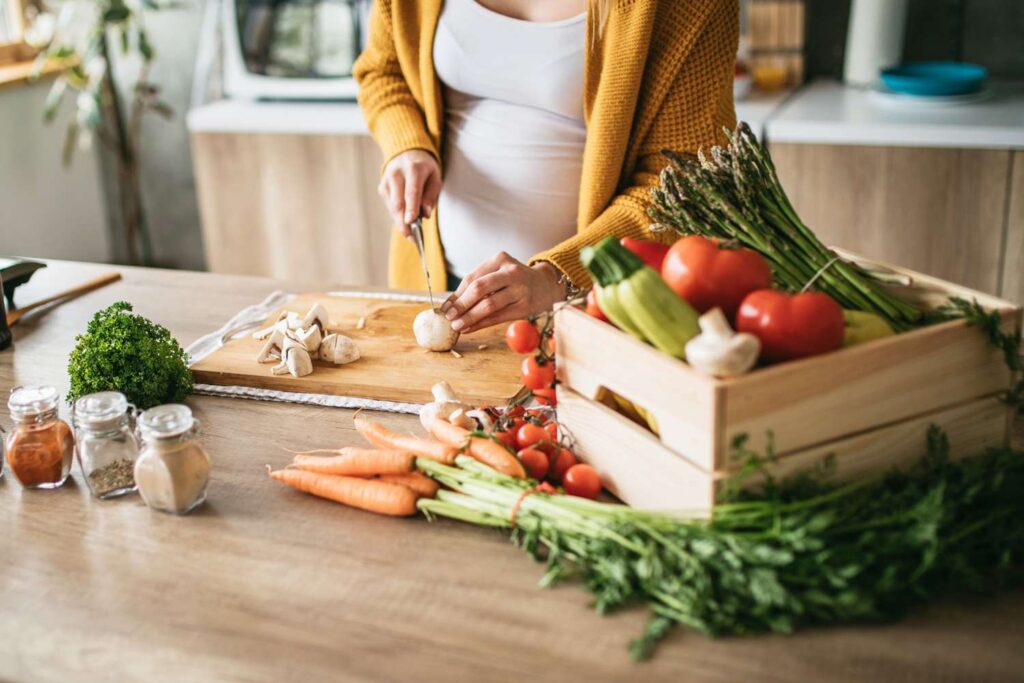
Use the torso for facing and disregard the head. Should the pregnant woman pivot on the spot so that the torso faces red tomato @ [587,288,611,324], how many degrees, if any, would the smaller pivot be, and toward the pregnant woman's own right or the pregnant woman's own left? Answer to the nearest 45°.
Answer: approximately 45° to the pregnant woman's own left

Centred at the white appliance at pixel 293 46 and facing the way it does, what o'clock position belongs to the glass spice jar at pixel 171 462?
The glass spice jar is roughly at 12 o'clock from the white appliance.

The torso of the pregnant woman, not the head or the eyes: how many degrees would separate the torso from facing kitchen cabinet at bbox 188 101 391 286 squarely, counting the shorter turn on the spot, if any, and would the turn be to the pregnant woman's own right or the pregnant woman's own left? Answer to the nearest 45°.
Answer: approximately 90° to the pregnant woman's own right

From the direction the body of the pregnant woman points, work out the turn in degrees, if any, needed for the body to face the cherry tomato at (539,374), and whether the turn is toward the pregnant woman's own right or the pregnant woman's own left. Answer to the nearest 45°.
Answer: approximately 45° to the pregnant woman's own left

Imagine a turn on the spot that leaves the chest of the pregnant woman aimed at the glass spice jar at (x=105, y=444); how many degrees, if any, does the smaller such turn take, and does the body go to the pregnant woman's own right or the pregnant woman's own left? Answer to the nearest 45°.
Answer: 0° — they already face it

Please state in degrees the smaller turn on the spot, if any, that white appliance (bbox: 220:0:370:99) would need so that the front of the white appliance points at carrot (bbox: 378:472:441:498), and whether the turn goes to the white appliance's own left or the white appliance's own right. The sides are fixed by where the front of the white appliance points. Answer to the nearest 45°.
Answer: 0° — it already faces it

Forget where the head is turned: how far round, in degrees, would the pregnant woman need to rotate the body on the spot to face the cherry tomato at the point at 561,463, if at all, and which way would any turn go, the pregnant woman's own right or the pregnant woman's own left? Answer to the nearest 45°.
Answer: approximately 45° to the pregnant woman's own left

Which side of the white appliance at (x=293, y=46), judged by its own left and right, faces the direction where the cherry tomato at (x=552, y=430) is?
front

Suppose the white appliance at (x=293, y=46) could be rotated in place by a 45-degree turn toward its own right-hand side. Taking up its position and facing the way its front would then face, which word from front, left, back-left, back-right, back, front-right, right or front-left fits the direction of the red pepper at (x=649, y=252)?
front-left

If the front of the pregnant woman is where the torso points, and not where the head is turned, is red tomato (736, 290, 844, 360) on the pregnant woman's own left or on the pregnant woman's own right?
on the pregnant woman's own left

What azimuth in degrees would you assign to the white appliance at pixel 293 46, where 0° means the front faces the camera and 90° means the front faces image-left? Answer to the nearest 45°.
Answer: approximately 0°

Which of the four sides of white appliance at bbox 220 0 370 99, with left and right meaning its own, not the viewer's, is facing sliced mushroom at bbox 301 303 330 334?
front

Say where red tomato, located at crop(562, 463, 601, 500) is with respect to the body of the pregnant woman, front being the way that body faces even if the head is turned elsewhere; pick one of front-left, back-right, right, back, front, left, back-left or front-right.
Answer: front-left

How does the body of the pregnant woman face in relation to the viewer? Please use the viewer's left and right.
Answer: facing the viewer and to the left of the viewer

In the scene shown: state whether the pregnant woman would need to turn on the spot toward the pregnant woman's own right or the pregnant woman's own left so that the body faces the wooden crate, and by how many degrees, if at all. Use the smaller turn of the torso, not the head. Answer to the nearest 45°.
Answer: approximately 45° to the pregnant woman's own left
